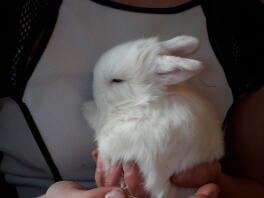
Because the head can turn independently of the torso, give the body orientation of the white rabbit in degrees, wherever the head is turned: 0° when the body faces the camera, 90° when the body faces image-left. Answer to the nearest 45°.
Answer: approximately 90°
